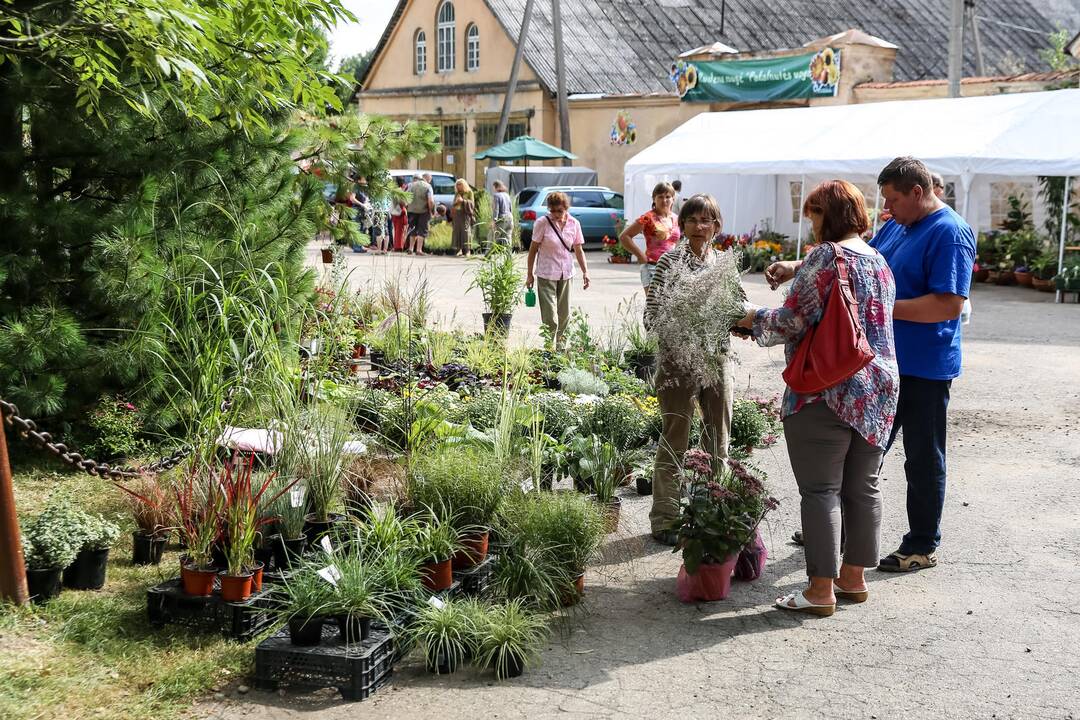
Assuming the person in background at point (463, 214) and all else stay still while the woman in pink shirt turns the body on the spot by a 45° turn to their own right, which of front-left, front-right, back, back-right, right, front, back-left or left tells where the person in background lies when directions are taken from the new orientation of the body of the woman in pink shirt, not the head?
back-right

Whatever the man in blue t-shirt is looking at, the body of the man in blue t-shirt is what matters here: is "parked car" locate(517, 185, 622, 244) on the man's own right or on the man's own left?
on the man's own right

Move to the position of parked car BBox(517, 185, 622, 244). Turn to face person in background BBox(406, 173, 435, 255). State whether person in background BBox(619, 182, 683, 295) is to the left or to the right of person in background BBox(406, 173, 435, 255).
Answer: left

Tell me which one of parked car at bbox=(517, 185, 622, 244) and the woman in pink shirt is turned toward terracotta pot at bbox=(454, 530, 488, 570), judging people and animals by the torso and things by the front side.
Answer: the woman in pink shirt

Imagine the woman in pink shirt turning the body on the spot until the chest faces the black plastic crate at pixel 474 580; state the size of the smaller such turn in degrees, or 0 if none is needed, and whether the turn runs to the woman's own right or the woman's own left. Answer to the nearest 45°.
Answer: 0° — they already face it

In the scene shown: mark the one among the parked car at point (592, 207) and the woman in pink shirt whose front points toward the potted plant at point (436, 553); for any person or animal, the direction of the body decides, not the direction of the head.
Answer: the woman in pink shirt

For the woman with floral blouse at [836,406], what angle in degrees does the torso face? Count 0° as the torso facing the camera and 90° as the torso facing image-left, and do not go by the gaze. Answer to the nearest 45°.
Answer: approximately 135°

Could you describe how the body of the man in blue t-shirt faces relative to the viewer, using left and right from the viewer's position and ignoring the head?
facing to the left of the viewer
